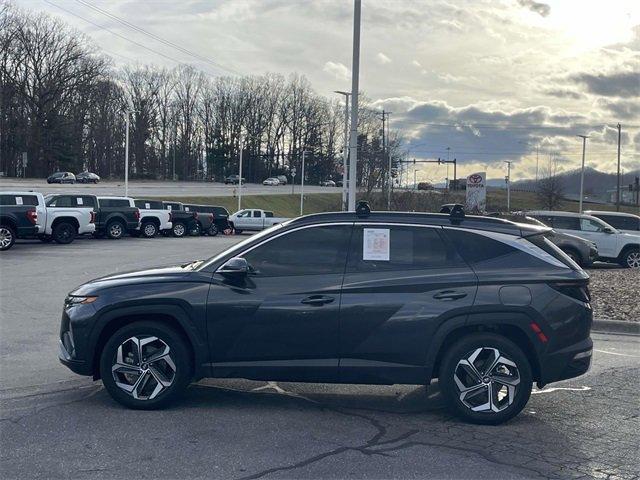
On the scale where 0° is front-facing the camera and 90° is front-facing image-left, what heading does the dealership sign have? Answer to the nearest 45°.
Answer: approximately 0°

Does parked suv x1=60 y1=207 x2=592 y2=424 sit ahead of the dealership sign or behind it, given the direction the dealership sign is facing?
ahead

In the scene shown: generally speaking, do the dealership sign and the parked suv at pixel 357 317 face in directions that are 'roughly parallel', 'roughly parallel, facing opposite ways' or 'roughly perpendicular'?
roughly perpendicular

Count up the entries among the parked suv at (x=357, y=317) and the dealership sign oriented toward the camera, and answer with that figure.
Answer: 1

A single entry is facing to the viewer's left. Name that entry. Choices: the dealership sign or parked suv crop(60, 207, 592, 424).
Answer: the parked suv

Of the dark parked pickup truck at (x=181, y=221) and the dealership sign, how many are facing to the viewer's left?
0

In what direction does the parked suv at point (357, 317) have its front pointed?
to the viewer's left

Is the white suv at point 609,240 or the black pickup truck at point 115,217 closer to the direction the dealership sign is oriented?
the white suv

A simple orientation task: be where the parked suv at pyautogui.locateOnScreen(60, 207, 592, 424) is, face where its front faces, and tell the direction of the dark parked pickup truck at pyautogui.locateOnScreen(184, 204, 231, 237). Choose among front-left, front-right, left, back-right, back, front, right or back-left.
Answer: right
